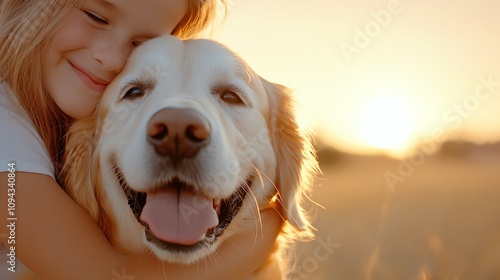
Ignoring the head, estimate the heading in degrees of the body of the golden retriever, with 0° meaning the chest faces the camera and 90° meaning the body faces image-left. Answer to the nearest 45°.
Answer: approximately 0°

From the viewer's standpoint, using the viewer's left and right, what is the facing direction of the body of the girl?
facing the viewer and to the right of the viewer

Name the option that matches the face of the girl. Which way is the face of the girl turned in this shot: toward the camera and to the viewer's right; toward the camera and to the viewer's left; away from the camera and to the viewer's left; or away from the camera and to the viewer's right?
toward the camera and to the viewer's right
